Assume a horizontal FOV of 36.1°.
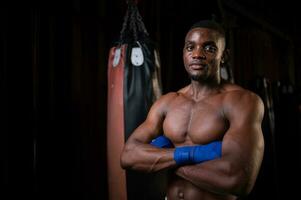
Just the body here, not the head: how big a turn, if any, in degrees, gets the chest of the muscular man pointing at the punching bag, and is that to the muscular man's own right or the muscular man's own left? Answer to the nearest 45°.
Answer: approximately 90° to the muscular man's own right

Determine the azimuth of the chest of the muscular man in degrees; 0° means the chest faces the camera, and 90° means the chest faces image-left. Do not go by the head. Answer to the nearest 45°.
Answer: approximately 45°
